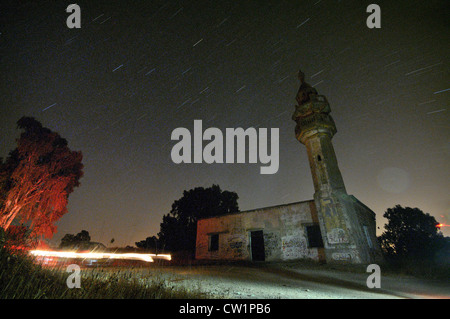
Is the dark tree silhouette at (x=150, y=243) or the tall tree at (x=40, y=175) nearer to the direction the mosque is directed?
the tall tree

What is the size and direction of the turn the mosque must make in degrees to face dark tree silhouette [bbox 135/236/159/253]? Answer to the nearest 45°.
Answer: approximately 90° to its right

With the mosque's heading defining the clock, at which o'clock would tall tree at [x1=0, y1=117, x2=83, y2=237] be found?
The tall tree is roughly at 1 o'clock from the mosque.

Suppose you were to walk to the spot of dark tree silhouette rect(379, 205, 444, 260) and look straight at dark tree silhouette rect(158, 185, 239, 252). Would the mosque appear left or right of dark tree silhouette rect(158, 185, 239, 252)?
left

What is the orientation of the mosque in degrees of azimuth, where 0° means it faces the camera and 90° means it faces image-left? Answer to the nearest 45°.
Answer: approximately 45°

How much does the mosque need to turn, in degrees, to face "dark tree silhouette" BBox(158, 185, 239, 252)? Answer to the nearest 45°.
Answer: approximately 90° to its right

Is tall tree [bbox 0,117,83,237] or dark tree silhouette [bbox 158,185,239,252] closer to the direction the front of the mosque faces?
the tall tree

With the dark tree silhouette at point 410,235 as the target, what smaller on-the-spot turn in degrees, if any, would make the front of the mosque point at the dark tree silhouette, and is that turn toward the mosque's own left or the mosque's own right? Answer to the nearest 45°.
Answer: approximately 180°
